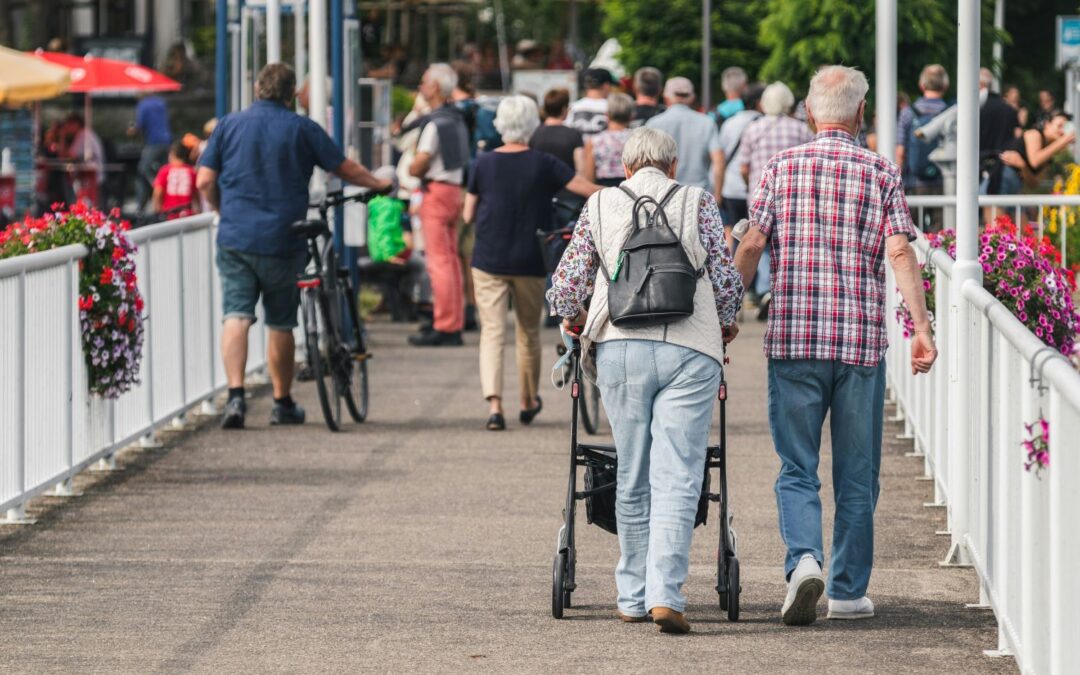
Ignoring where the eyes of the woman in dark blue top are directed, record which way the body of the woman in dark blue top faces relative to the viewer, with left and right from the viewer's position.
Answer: facing away from the viewer

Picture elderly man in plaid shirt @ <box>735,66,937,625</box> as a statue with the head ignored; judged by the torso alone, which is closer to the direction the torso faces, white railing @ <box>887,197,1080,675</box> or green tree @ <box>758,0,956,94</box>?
the green tree

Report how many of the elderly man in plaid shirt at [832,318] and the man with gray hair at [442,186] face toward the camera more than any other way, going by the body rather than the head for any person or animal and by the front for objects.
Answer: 0

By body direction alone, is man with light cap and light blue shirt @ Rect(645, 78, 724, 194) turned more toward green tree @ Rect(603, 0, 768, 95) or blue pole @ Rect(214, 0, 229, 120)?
the green tree

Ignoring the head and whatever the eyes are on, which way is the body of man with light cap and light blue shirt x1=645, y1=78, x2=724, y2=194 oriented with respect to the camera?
away from the camera

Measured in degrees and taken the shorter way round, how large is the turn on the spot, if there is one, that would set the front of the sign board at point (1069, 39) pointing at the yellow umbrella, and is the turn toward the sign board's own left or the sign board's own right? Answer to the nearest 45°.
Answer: approximately 45° to the sign board's own right

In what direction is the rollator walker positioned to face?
away from the camera

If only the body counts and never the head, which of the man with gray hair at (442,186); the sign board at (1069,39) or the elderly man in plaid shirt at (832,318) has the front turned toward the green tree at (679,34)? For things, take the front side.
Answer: the elderly man in plaid shirt

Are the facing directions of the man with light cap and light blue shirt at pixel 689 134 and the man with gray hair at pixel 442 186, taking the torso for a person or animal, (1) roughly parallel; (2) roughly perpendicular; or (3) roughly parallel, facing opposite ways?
roughly perpendicular

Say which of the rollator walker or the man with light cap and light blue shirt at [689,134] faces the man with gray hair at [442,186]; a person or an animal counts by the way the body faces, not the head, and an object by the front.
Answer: the rollator walker

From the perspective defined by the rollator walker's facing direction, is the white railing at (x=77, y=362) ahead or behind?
ahead

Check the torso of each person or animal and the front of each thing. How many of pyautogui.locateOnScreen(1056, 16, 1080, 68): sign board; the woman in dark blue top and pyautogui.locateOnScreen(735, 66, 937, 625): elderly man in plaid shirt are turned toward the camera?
1

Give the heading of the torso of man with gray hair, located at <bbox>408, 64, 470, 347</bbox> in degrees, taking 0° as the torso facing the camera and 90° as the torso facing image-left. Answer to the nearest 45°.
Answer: approximately 90°

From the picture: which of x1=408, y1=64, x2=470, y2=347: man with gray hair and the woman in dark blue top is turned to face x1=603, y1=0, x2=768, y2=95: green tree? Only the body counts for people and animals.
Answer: the woman in dark blue top
